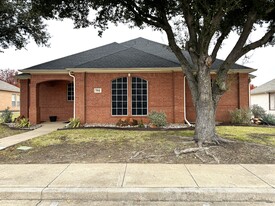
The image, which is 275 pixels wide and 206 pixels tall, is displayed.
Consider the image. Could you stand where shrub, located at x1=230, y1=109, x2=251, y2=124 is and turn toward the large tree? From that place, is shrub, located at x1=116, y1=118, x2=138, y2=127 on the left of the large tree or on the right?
right

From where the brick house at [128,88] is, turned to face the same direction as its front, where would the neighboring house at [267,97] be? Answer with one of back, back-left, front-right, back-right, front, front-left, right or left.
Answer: back-left

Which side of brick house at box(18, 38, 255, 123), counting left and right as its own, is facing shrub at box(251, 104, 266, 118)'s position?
left

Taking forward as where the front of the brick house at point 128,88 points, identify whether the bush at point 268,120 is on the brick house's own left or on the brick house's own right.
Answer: on the brick house's own left

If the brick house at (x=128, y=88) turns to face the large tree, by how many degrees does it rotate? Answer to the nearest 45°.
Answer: approximately 45° to its left

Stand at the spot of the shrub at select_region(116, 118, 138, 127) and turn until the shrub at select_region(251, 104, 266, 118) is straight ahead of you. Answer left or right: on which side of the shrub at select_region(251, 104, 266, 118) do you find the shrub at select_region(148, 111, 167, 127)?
right

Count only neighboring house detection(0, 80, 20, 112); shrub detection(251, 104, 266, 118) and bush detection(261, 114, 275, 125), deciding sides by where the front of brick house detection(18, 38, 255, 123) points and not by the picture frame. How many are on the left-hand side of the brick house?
2

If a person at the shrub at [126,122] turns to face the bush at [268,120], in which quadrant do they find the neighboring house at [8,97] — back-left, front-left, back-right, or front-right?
back-left

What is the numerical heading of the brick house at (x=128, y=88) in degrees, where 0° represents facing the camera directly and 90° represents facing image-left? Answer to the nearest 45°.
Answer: approximately 0°
